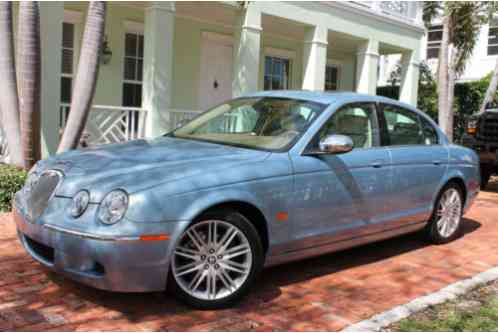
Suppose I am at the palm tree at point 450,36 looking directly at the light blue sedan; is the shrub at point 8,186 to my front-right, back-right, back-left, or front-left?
front-right

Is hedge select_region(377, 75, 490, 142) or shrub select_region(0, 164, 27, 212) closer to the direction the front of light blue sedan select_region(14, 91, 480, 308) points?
the shrub

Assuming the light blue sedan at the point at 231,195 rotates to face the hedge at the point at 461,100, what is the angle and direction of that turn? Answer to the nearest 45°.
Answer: approximately 180°

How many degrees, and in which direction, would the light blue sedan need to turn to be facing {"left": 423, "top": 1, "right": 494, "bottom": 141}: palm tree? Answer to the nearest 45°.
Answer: approximately 180°

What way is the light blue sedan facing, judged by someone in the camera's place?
facing the viewer and to the left of the viewer

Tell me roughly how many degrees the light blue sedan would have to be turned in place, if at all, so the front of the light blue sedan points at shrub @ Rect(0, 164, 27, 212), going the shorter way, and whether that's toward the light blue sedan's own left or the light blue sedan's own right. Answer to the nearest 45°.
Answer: approximately 90° to the light blue sedan's own right
